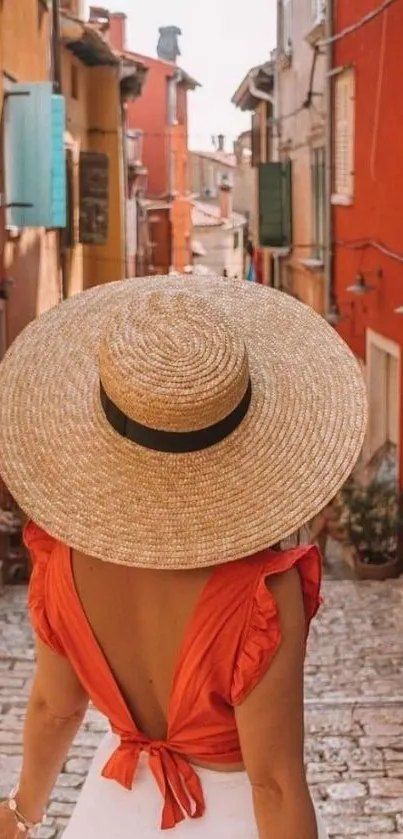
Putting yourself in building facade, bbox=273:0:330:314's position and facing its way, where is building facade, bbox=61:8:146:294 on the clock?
building facade, bbox=61:8:146:294 is roughly at 1 o'clock from building facade, bbox=273:0:330:314.

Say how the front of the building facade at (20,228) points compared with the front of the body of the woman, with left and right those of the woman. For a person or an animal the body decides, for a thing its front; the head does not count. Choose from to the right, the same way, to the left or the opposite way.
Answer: to the right

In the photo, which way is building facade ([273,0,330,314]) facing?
to the viewer's left

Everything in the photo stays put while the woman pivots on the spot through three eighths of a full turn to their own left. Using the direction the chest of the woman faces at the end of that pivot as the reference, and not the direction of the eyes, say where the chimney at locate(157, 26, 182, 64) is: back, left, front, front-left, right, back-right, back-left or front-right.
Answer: back-right

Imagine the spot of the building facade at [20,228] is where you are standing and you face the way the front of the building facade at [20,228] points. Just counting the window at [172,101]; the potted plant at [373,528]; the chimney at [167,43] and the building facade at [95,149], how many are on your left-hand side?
3

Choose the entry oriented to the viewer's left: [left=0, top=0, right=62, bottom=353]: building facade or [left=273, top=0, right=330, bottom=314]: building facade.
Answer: [left=273, top=0, right=330, bottom=314]: building facade

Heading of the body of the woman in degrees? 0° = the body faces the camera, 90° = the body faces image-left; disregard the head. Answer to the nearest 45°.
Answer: approximately 180°

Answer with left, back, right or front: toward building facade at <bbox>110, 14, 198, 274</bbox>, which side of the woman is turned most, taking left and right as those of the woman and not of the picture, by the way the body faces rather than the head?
front

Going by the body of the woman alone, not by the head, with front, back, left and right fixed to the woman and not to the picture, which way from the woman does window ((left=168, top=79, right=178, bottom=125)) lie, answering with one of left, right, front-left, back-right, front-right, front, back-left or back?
front

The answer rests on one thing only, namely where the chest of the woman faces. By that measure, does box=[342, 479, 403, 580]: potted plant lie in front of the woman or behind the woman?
in front

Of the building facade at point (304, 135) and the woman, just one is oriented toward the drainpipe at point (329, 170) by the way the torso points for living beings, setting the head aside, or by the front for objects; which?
the woman

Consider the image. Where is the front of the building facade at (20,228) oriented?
to the viewer's right

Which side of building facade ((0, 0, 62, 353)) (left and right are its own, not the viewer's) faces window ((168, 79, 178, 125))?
left

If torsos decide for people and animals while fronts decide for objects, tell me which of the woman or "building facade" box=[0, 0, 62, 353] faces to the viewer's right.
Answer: the building facade

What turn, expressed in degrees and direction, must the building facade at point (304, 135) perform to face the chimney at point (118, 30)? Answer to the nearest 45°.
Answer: approximately 90° to its right

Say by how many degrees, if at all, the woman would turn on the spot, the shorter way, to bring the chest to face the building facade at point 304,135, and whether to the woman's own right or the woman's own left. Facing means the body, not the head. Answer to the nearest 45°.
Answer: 0° — they already face it

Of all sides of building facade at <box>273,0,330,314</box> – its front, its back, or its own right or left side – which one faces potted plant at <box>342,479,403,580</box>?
left
